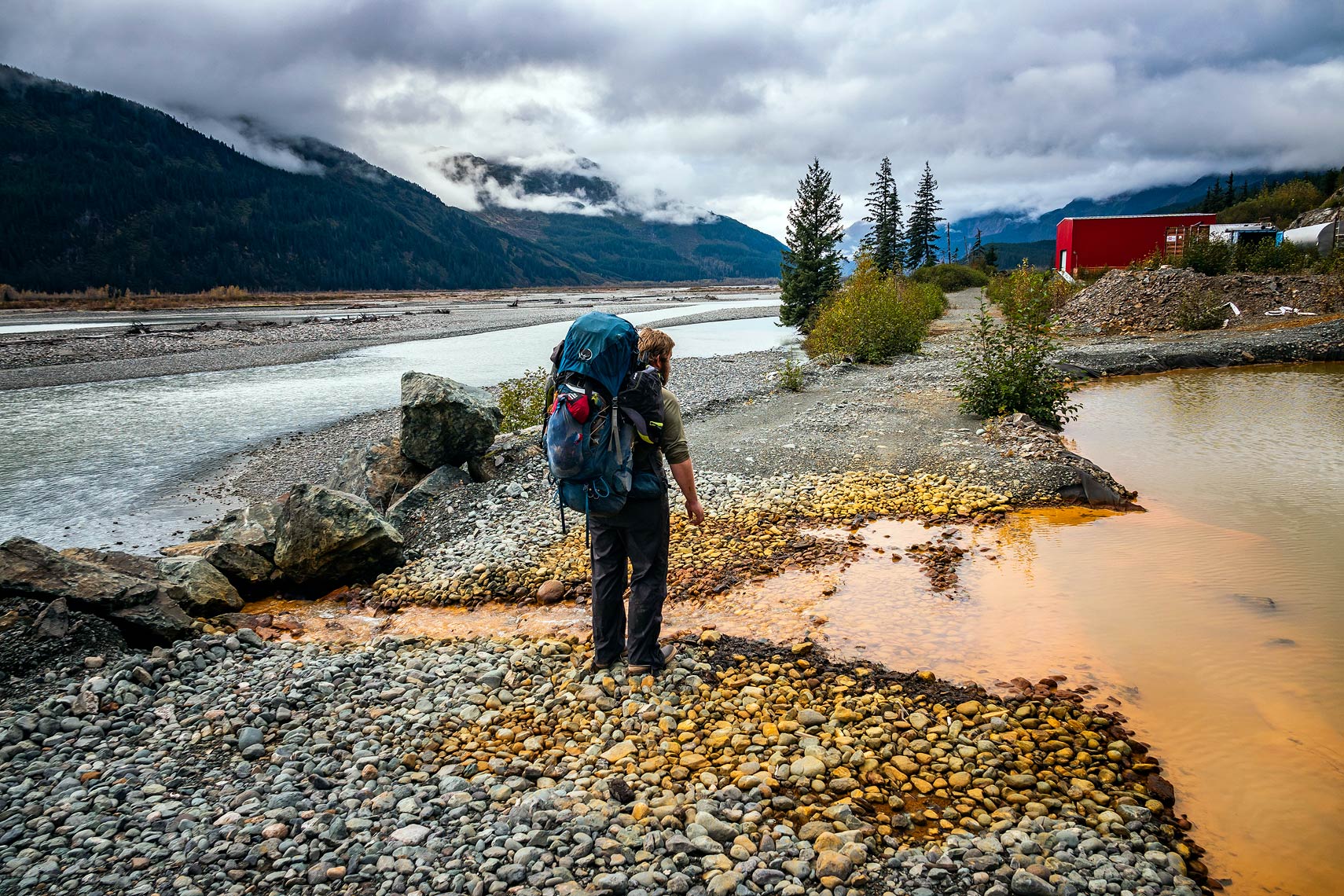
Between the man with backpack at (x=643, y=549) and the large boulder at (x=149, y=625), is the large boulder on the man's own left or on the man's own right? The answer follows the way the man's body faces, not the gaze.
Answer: on the man's own left

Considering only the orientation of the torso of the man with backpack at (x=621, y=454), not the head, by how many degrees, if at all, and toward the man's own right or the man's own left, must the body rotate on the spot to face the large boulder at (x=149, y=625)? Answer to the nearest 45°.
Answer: approximately 135° to the man's own left

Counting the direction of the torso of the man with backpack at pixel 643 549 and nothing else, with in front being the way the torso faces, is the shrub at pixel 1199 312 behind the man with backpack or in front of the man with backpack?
in front

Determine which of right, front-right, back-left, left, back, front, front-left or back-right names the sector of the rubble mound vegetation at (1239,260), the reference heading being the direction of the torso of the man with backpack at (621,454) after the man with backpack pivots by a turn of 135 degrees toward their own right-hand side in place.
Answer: back-left

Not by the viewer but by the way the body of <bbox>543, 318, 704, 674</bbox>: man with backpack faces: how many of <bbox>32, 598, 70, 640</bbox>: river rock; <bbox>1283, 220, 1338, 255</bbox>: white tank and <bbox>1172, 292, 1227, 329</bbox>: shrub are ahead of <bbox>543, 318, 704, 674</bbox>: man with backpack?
2

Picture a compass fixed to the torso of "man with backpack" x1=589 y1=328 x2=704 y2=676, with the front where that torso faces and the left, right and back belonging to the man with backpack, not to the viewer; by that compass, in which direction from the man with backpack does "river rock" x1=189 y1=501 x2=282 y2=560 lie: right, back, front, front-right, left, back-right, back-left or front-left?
left

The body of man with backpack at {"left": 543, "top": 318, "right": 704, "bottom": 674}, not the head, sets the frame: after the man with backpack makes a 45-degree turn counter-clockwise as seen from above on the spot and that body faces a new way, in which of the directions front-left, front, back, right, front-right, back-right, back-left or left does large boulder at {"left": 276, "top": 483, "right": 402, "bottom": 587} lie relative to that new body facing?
front-left

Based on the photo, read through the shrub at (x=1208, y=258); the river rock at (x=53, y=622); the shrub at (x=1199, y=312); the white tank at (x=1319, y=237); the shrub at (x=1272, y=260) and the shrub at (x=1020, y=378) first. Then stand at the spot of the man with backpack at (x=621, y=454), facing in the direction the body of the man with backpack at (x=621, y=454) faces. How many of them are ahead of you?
5

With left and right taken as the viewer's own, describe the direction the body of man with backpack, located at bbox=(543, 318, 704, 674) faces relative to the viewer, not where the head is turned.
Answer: facing away from the viewer and to the right of the viewer

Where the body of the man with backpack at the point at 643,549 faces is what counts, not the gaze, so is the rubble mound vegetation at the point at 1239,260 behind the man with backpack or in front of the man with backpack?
in front

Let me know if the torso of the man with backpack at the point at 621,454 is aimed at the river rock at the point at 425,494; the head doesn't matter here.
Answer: no

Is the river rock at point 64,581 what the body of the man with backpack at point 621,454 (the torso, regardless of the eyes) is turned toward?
no

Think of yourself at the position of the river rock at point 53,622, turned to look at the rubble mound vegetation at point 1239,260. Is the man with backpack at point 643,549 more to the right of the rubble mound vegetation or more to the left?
right

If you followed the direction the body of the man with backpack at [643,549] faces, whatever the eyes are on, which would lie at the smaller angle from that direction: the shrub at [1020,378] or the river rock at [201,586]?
the shrub

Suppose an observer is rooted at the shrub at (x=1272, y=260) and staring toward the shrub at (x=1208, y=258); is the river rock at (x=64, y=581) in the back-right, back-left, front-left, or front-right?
front-left

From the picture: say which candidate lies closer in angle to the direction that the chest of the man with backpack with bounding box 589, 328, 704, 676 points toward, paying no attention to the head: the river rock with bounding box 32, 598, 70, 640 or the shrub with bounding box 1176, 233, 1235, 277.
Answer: the shrub

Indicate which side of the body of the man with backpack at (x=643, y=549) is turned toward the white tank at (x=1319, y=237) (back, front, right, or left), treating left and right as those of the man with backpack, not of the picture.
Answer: front
